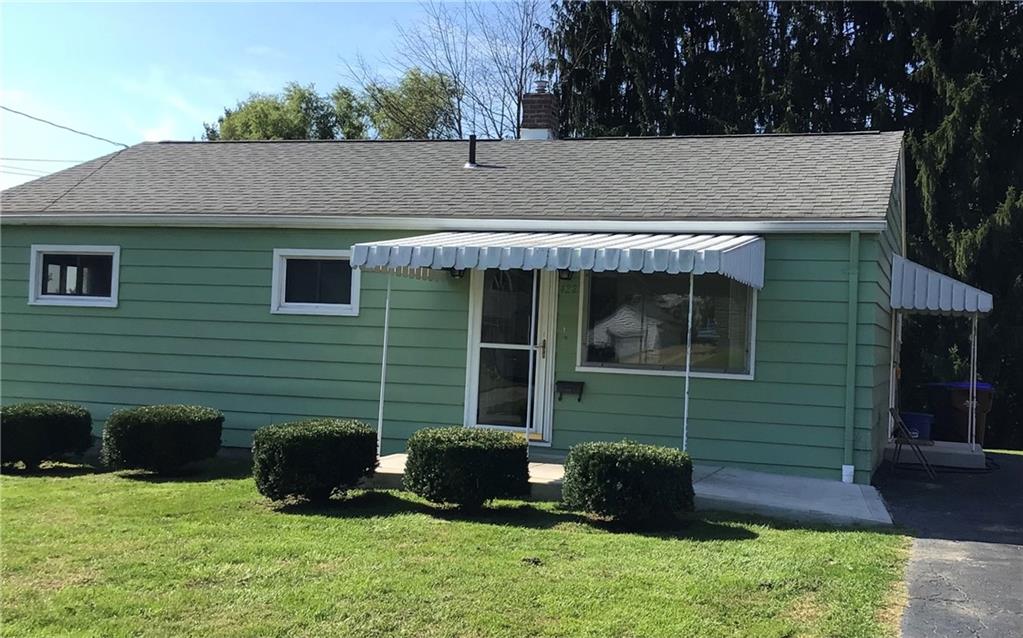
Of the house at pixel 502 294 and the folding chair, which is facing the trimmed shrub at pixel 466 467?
the house

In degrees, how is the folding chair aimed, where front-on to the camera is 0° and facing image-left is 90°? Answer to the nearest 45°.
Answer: approximately 270°

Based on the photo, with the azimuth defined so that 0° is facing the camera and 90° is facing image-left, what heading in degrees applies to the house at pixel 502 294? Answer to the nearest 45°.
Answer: approximately 0°

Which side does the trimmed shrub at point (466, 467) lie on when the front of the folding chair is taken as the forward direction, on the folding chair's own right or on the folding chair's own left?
on the folding chair's own right

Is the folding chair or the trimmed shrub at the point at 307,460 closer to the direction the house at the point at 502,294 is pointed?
the trimmed shrub

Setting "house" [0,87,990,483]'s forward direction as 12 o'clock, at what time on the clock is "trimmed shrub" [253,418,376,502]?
The trimmed shrub is roughly at 1 o'clock from the house.

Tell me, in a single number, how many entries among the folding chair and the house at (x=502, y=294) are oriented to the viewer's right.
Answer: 1

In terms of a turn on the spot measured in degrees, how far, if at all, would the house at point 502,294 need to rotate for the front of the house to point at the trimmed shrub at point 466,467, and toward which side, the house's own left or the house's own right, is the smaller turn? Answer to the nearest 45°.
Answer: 0° — it already faces it

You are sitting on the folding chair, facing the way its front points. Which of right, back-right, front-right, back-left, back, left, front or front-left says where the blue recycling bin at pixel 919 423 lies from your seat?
left

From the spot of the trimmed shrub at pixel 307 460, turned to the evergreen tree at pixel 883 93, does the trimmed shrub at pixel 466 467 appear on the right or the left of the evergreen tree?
right

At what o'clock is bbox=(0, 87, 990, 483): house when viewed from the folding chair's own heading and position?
The house is roughly at 5 o'clock from the folding chair.

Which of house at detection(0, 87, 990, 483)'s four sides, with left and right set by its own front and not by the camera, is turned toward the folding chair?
left

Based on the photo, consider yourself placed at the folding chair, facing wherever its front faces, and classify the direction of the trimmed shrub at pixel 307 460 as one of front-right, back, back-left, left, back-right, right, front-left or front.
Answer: back-right
